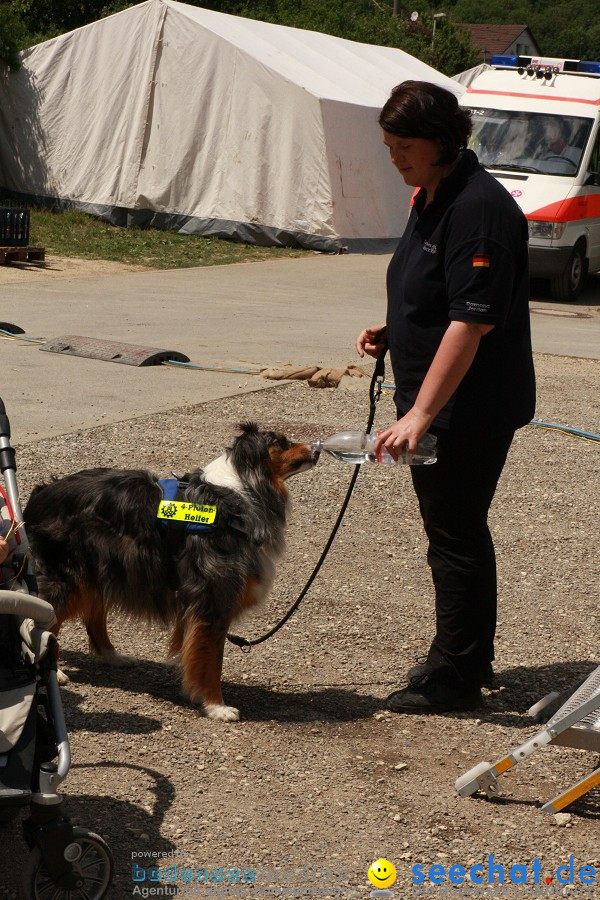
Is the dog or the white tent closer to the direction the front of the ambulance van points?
the dog

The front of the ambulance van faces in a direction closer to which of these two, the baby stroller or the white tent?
the baby stroller

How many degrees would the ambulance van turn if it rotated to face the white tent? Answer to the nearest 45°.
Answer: approximately 90° to its right

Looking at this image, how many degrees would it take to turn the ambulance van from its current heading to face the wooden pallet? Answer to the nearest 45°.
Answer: approximately 45° to its right

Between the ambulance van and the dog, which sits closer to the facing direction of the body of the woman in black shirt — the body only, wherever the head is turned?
the dog

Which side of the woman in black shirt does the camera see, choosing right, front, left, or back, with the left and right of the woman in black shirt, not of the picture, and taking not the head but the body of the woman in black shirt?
left

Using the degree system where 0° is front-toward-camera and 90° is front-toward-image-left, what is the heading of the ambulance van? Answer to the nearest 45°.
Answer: approximately 45°

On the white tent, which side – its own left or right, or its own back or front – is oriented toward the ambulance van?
left

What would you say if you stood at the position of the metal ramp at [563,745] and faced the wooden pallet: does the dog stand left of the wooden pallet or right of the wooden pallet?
left
